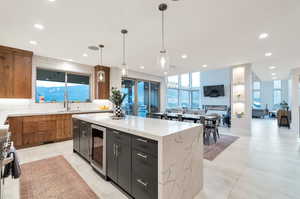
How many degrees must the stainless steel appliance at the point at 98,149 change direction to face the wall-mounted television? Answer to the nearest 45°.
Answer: approximately 180°

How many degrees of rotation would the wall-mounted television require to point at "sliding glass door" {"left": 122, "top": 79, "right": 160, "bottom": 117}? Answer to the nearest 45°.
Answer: approximately 45° to its right

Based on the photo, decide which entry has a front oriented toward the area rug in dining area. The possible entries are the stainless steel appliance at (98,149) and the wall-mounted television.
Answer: the wall-mounted television

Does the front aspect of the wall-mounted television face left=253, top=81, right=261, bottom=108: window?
no

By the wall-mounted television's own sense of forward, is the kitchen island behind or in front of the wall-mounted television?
in front

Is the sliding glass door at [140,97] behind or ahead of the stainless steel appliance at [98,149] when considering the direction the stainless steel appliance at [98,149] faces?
behind

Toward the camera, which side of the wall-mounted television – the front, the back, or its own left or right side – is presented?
front

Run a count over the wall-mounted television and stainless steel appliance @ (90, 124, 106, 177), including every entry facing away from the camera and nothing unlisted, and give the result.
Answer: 0

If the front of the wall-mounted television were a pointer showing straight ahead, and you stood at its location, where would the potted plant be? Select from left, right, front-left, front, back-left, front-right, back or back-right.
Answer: front

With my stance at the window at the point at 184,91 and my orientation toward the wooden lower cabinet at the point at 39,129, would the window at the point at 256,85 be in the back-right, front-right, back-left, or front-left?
back-left

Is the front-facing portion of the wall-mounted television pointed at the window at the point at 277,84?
no

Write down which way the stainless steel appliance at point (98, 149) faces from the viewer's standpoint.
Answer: facing the viewer and to the left of the viewer

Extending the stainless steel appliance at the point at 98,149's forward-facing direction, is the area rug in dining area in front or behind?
behind

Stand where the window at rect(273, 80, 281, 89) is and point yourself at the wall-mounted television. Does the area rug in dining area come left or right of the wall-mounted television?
left
